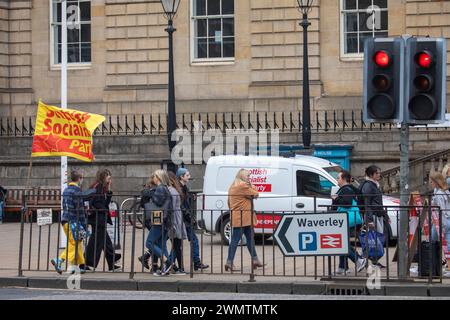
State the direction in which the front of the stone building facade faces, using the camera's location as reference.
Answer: facing the viewer

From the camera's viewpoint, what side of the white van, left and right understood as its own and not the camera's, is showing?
right

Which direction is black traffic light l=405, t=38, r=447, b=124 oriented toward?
toward the camera

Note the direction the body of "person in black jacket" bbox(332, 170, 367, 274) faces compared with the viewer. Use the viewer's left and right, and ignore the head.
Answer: facing to the left of the viewer

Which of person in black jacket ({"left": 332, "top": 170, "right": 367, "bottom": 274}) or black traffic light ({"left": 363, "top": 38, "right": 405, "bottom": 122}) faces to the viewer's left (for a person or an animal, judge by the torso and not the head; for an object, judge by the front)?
the person in black jacket

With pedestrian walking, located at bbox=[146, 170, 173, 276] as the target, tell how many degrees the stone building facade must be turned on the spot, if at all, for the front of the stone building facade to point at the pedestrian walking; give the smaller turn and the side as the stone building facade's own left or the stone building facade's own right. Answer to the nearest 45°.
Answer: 0° — it already faces them

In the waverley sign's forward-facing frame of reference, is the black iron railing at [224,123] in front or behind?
behind

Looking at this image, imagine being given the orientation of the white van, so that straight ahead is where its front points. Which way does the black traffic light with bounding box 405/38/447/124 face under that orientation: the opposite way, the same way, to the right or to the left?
to the right
